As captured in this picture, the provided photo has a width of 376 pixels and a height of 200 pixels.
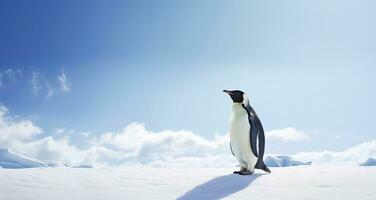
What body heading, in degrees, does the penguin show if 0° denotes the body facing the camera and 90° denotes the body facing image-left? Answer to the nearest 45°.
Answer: approximately 45°
